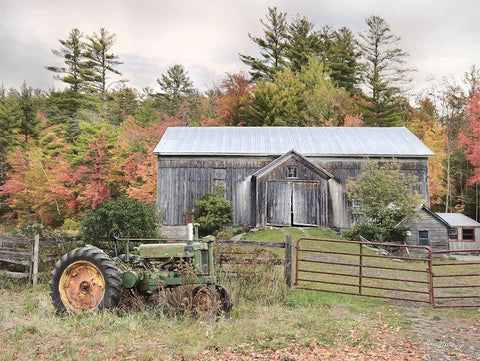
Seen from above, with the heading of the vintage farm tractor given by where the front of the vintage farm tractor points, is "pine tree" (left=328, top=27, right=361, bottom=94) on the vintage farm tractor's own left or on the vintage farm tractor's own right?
on the vintage farm tractor's own left

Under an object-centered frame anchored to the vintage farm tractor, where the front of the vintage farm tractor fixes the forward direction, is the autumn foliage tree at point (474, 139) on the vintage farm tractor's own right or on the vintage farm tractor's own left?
on the vintage farm tractor's own left

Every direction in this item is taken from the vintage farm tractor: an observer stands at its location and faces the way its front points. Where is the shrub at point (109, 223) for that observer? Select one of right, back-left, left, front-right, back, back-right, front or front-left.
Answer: back-left

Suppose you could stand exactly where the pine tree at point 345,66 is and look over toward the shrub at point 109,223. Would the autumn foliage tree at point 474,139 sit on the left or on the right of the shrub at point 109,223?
left

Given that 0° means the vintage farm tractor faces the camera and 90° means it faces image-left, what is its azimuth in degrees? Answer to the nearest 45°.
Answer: approximately 315°

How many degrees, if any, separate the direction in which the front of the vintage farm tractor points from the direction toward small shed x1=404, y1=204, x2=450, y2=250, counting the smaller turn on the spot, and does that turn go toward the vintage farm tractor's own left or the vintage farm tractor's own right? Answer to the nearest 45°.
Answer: approximately 90° to the vintage farm tractor's own left

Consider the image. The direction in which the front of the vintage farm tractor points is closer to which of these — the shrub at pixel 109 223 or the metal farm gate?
the metal farm gate

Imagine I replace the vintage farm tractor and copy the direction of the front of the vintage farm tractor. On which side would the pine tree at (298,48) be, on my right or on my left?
on my left

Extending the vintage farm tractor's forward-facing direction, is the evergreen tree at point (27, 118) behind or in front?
behind

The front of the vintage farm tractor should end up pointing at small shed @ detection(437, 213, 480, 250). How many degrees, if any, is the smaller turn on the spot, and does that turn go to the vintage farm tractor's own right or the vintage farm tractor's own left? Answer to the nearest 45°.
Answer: approximately 90° to the vintage farm tractor's own left

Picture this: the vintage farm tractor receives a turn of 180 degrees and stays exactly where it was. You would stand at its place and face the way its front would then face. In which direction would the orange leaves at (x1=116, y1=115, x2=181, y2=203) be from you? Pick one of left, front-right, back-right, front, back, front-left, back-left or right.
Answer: front-right
